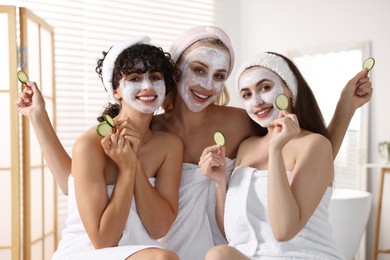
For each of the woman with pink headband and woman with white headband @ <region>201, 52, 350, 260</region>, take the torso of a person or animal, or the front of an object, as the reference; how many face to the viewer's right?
0

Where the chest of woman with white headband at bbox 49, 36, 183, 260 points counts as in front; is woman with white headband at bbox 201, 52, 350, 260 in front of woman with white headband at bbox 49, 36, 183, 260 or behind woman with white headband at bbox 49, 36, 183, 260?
in front

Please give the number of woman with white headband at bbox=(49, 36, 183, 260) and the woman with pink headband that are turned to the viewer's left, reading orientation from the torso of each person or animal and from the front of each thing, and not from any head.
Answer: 0

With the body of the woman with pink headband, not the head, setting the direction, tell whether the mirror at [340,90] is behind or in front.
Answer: behind

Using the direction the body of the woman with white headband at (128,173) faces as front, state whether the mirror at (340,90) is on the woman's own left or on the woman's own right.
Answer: on the woman's own left

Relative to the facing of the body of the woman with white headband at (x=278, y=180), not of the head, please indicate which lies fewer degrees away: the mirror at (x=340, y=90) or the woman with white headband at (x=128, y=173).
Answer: the woman with white headband

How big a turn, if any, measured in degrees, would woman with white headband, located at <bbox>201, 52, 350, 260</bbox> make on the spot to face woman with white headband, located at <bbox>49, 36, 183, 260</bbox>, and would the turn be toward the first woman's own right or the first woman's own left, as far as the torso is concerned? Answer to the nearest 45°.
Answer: approximately 45° to the first woman's own right

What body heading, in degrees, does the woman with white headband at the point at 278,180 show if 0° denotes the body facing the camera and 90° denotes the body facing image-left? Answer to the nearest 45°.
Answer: approximately 45°

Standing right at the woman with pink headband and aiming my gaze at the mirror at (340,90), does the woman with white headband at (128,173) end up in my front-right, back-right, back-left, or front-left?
back-left
